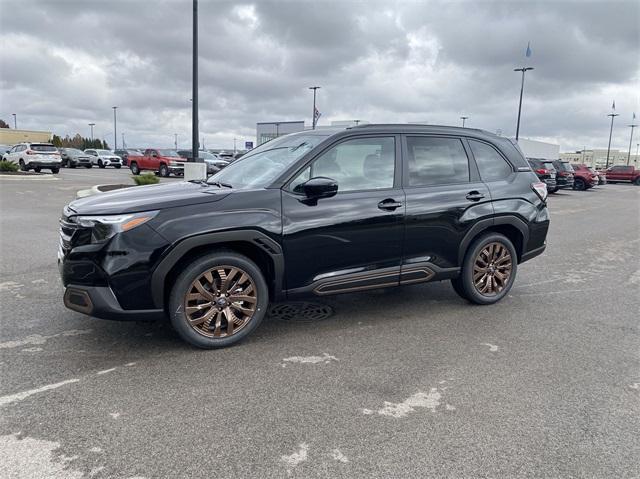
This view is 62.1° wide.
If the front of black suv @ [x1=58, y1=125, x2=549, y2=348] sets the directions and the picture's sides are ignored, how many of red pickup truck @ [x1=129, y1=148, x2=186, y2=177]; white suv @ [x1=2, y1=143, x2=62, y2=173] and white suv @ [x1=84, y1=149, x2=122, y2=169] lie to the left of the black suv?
0

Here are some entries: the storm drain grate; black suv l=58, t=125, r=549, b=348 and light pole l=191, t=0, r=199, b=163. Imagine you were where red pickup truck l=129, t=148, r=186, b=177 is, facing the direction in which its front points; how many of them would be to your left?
0

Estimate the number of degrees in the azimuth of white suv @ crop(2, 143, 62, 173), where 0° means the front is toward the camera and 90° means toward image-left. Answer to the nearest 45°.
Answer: approximately 135°

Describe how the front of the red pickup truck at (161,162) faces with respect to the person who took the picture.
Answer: facing the viewer and to the right of the viewer

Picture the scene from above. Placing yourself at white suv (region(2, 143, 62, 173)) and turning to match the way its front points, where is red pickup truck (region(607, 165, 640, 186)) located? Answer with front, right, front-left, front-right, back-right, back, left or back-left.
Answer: back-right

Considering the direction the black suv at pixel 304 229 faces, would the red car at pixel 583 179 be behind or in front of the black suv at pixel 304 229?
behind

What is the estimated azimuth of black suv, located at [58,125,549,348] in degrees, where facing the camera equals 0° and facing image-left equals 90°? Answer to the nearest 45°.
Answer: approximately 45°

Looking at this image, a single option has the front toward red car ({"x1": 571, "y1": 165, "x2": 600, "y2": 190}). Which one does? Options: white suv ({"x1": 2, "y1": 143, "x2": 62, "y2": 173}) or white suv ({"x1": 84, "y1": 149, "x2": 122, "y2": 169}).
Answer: the white suv ({"x1": 84, "y1": 149, "x2": 122, "y2": 169})

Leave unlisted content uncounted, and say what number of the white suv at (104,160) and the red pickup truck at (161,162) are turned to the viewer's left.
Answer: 0

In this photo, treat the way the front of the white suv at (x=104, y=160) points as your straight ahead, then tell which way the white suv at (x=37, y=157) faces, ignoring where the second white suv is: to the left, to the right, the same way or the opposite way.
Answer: the opposite way

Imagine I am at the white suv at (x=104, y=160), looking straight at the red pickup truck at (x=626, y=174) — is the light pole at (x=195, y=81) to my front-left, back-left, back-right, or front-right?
front-right

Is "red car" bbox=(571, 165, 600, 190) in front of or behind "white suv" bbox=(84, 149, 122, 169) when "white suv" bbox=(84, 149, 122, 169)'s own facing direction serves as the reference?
in front
